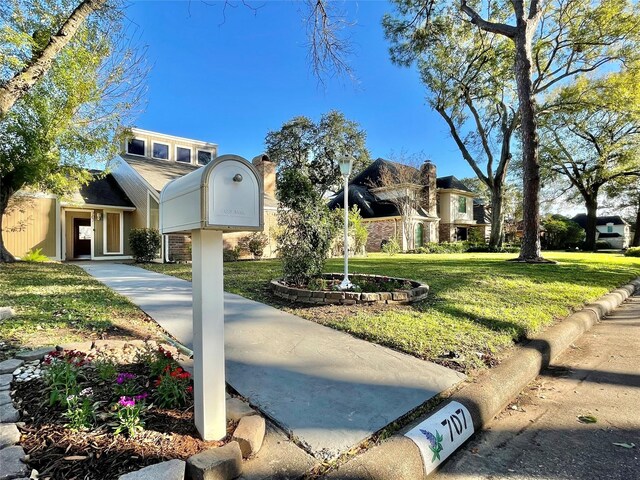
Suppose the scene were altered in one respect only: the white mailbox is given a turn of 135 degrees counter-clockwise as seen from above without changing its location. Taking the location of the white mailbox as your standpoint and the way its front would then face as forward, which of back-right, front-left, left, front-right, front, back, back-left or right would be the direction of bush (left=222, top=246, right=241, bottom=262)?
front

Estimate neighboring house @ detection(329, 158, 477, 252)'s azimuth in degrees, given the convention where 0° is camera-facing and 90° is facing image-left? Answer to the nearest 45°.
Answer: approximately 315°

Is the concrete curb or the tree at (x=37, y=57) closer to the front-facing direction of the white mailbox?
the concrete curb

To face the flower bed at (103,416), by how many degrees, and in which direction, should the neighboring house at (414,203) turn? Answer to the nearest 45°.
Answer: approximately 45° to its right

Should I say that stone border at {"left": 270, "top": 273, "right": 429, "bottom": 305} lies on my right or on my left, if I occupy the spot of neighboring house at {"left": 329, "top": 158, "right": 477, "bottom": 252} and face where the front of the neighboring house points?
on my right

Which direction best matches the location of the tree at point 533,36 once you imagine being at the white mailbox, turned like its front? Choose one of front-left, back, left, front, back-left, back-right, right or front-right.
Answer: left

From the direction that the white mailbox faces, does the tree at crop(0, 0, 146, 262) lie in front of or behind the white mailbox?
behind

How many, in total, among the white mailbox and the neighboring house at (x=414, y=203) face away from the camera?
0

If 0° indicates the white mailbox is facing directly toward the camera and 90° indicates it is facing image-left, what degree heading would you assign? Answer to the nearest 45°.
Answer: approximately 315°

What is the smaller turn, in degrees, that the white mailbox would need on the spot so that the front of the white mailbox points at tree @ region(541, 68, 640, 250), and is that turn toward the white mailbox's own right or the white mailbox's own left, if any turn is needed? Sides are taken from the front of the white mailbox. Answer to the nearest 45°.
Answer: approximately 90° to the white mailbox's own left
